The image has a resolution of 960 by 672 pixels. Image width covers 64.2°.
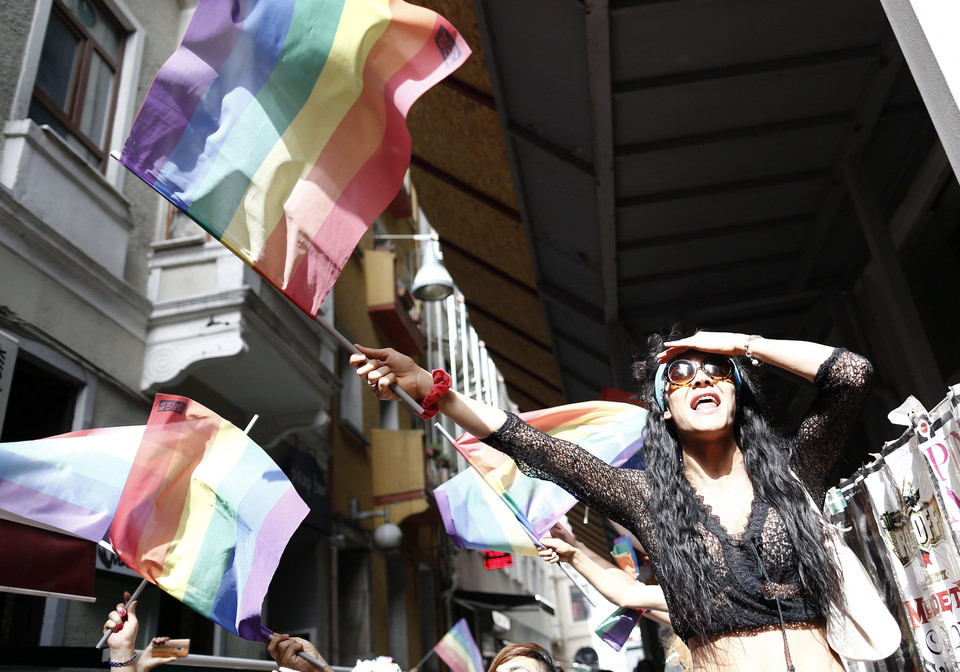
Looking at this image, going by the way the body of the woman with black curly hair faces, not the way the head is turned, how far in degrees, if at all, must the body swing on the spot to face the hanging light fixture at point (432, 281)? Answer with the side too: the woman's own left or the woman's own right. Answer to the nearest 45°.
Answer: approximately 180°

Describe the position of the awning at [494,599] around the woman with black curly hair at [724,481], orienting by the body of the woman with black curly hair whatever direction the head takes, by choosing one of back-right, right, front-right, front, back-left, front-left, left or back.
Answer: back

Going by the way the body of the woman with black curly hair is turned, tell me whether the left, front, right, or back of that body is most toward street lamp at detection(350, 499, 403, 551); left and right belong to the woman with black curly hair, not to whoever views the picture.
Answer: back

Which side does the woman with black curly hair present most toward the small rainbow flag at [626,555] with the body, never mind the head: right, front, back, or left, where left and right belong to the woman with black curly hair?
back

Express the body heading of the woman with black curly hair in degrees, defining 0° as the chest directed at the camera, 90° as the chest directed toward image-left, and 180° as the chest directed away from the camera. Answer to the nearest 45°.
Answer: approximately 0°
